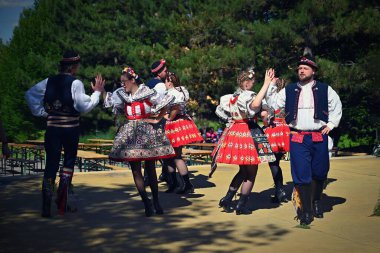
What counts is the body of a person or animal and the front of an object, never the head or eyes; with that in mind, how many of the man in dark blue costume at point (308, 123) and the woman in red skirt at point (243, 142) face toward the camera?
1

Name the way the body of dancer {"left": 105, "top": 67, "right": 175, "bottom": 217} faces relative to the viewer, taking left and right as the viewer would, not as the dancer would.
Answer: facing the viewer and to the left of the viewer

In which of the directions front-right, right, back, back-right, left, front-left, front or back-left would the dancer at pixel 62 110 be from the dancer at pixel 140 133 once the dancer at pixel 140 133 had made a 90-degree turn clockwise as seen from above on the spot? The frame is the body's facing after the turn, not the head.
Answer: front-left

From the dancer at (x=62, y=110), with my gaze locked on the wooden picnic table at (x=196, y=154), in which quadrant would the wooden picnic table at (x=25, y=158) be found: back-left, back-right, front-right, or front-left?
front-left

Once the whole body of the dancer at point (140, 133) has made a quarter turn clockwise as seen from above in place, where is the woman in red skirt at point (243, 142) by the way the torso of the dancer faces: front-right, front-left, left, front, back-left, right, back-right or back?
back-right

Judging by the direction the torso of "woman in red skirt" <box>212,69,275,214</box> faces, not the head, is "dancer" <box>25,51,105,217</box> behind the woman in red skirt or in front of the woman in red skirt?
behind

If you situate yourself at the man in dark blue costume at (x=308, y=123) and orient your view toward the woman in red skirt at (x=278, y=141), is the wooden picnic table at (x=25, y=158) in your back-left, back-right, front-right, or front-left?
front-left

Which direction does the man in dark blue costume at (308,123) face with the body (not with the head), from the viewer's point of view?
toward the camera

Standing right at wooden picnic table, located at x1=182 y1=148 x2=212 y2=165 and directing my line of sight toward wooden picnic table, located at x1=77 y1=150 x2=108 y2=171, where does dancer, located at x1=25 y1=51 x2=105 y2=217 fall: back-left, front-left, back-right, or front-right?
front-left

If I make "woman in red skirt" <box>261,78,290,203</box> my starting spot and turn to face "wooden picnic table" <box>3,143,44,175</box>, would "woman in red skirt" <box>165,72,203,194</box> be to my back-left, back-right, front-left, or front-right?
front-left

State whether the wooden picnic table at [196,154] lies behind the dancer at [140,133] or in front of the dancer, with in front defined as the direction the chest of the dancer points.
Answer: behind

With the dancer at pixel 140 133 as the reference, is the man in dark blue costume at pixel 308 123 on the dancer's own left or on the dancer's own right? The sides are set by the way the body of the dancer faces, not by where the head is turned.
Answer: on the dancer's own left

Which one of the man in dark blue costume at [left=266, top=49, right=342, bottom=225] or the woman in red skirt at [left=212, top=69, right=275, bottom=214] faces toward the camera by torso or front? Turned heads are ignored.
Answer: the man in dark blue costume
